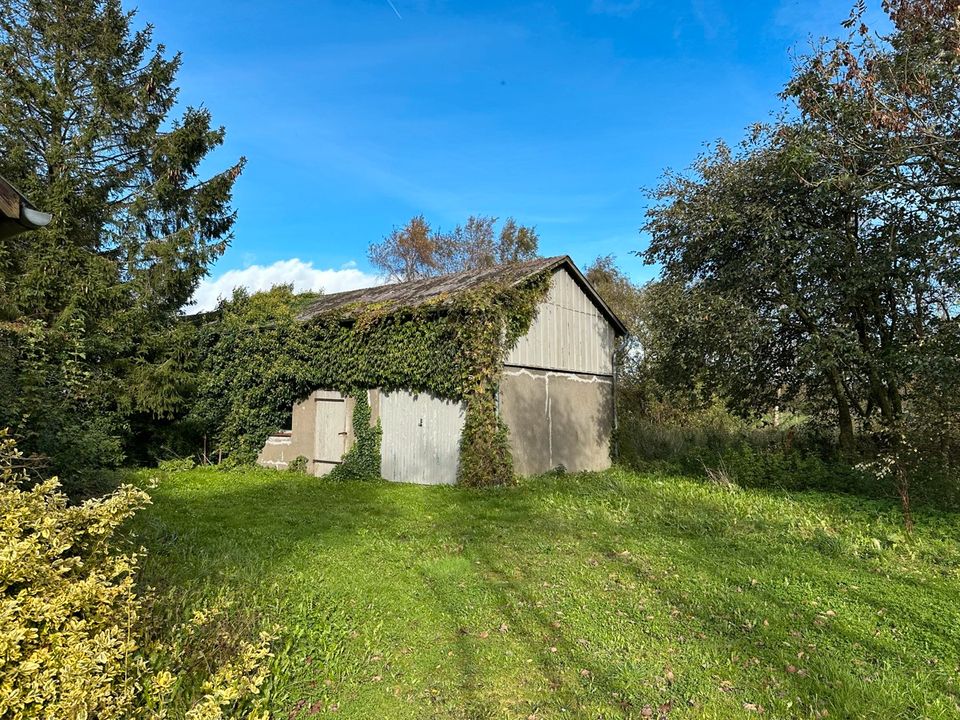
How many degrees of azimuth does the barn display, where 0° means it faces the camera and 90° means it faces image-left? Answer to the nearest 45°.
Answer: approximately 45°

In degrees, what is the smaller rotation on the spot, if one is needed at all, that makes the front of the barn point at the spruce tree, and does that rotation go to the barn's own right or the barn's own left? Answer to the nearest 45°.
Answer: approximately 45° to the barn's own right

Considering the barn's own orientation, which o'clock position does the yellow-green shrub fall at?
The yellow-green shrub is roughly at 11 o'clock from the barn.

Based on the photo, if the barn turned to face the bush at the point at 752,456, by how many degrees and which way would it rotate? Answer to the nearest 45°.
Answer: approximately 135° to its left

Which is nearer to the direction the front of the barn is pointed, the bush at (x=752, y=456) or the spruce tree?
the spruce tree

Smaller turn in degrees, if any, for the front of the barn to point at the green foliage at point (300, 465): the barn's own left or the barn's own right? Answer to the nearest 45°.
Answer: approximately 45° to the barn's own right
